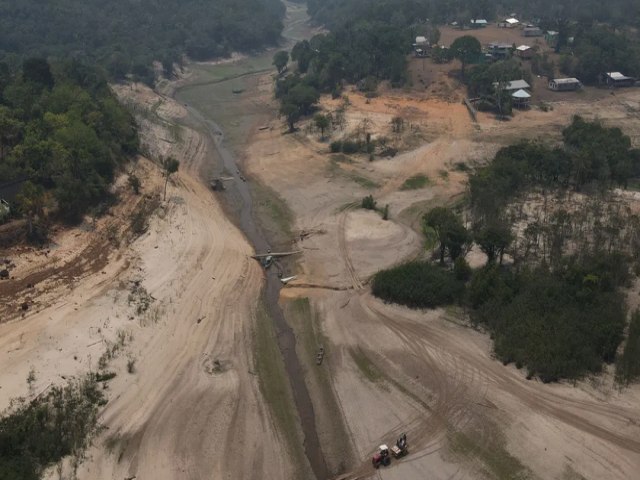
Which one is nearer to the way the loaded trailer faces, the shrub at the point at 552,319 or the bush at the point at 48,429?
the bush

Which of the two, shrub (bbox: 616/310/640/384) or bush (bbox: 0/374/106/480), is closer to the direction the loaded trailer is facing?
the bush

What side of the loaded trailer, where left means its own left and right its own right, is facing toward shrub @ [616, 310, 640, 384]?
back

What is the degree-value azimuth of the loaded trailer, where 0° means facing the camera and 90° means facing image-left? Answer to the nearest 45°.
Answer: approximately 45°

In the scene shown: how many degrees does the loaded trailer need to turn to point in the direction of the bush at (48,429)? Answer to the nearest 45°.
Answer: approximately 45° to its right

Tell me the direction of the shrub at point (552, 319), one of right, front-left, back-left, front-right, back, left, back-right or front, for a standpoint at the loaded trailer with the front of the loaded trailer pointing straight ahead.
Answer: back
